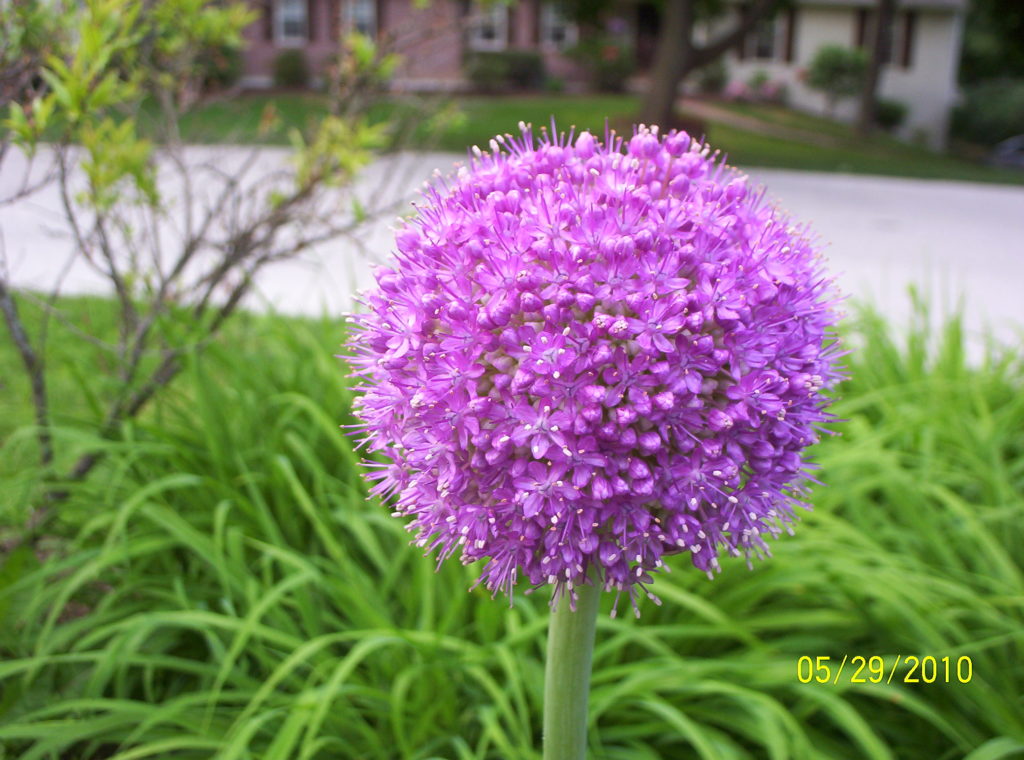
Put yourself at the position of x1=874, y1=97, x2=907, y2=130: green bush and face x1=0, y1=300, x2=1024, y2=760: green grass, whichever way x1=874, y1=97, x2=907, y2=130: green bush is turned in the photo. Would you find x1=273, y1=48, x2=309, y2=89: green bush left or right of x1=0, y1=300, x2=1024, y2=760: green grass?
right

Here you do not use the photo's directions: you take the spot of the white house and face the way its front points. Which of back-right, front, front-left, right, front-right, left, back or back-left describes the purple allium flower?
front

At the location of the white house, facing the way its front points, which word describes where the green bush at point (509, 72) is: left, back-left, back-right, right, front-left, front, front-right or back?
front-right

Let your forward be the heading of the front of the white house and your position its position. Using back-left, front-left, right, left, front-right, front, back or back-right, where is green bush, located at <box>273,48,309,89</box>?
front-right

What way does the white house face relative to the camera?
toward the camera

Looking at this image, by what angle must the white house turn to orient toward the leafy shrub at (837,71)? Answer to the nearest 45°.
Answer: approximately 45° to its right

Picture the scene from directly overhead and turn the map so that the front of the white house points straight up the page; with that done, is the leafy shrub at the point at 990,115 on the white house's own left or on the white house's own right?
on the white house's own left

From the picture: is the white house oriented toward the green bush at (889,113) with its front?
yes

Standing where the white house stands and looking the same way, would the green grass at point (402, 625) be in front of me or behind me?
in front
